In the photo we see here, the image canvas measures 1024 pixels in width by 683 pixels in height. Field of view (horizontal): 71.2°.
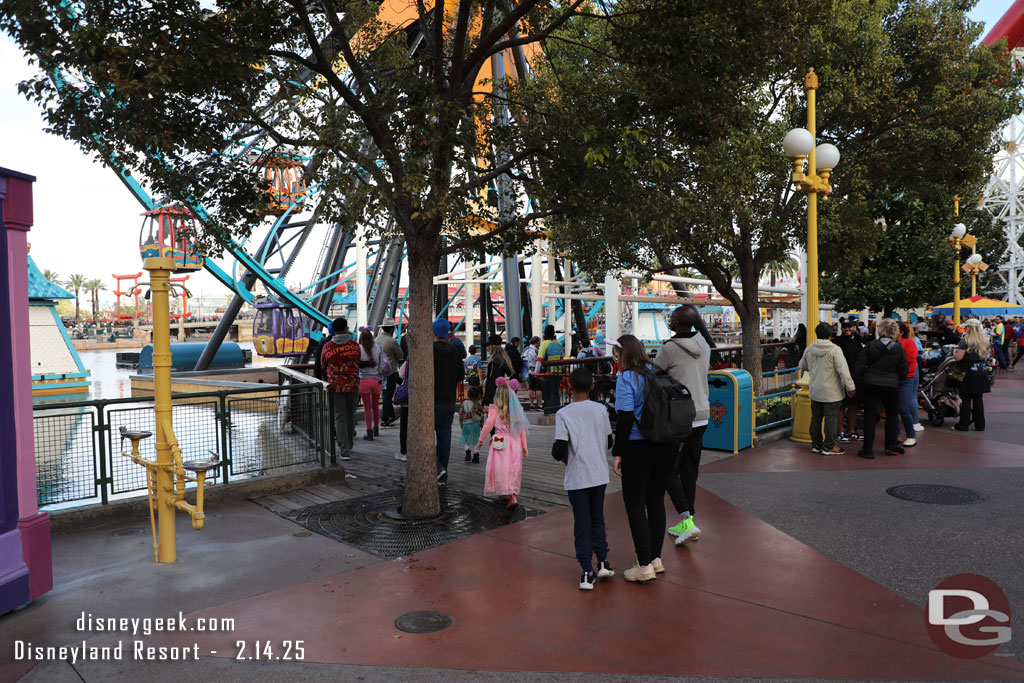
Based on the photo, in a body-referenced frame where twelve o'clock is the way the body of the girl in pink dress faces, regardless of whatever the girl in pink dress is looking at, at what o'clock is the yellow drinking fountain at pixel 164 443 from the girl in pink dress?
The yellow drinking fountain is roughly at 8 o'clock from the girl in pink dress.

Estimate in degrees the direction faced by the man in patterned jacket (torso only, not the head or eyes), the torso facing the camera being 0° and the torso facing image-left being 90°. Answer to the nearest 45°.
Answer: approximately 180°

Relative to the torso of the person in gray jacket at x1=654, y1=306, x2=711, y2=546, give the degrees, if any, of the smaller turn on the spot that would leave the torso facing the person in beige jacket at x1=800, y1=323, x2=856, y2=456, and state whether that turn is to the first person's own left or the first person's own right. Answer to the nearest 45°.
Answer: approximately 90° to the first person's own right

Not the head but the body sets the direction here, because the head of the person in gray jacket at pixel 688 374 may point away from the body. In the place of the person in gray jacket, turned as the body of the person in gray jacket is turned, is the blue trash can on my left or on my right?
on my right

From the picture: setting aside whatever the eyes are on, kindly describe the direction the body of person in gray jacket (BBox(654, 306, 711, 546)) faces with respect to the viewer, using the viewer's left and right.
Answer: facing away from the viewer and to the left of the viewer

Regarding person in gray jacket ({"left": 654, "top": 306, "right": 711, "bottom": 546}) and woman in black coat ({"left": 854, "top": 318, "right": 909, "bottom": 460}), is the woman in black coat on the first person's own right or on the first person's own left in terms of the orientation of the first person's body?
on the first person's own right

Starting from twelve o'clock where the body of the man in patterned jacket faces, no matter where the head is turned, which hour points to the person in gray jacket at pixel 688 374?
The person in gray jacket is roughly at 5 o'clock from the man in patterned jacket.

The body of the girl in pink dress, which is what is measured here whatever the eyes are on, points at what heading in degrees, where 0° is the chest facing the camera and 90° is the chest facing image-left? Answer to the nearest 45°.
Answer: approximately 180°

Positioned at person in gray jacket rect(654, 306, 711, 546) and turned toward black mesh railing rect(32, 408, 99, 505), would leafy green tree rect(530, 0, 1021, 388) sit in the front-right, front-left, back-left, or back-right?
back-right

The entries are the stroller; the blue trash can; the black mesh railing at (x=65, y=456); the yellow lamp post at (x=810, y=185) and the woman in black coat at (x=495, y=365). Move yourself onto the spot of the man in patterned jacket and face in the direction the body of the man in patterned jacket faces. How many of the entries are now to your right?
4
